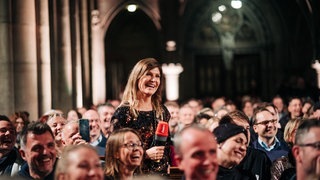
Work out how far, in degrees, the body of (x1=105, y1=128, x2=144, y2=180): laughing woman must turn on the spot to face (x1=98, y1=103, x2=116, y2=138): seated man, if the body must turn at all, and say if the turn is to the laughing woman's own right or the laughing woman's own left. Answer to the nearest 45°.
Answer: approximately 135° to the laughing woman's own left

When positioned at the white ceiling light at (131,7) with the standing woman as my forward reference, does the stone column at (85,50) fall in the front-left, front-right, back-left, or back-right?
front-right

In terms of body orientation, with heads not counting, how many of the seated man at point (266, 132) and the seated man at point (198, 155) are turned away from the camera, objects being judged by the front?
0

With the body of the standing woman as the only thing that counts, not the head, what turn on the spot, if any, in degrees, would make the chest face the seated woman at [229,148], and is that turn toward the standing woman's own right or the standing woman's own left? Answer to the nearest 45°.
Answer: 0° — they already face them
